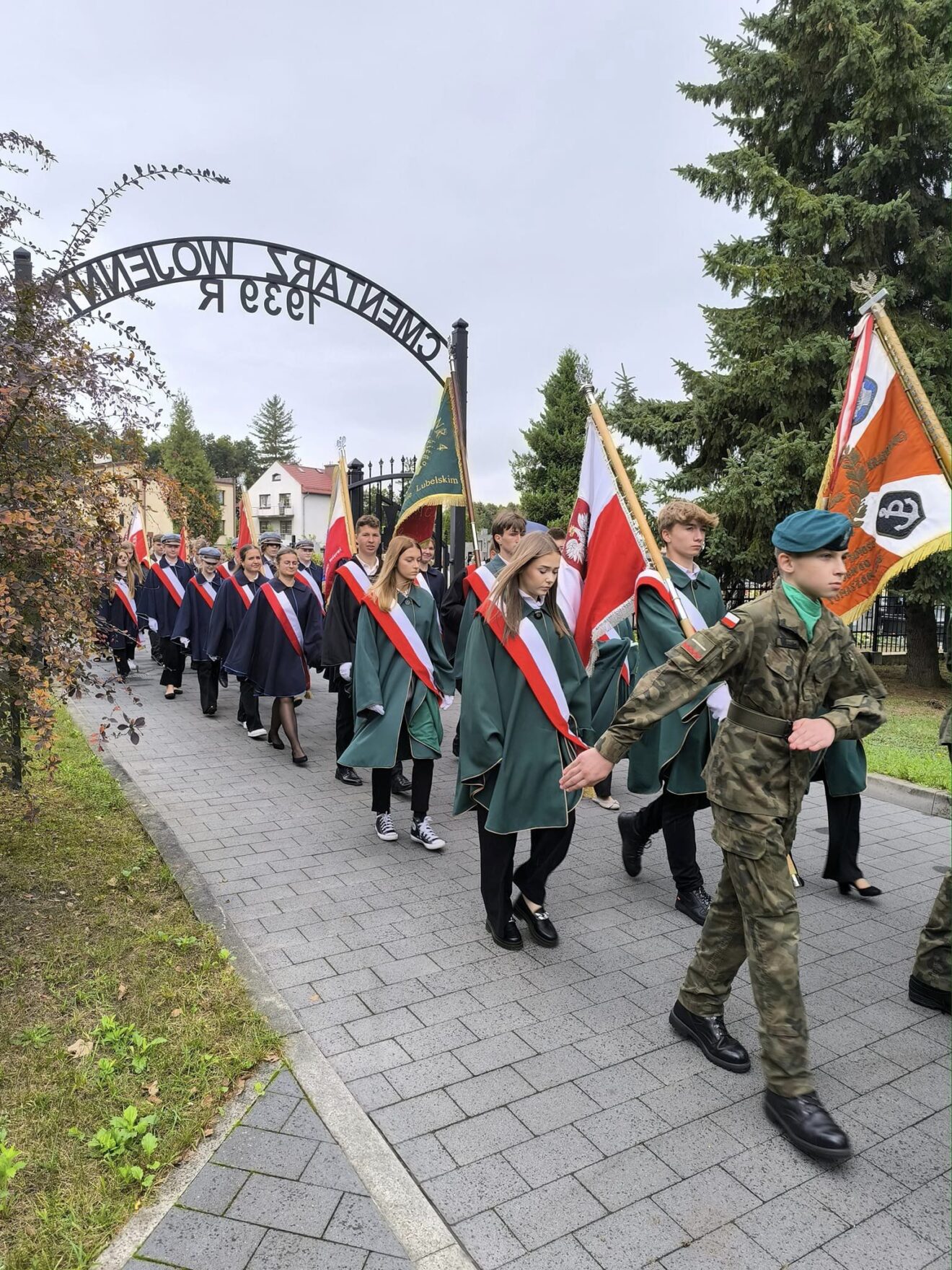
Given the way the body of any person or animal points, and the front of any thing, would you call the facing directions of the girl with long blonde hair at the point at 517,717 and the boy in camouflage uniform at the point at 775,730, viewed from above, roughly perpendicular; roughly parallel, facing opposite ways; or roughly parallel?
roughly parallel

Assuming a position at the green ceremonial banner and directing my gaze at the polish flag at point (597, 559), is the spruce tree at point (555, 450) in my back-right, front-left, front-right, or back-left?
back-left

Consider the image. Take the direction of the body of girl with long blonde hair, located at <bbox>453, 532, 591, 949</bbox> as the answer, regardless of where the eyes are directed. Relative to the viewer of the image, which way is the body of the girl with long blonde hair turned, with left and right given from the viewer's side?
facing the viewer and to the right of the viewer

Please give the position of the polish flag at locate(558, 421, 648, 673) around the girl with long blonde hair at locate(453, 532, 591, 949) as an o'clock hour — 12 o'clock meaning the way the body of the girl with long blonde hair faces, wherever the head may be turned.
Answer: The polish flag is roughly at 8 o'clock from the girl with long blonde hair.

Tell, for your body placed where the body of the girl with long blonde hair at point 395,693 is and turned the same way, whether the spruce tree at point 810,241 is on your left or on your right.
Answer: on your left

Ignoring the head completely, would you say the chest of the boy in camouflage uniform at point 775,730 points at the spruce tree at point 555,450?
no

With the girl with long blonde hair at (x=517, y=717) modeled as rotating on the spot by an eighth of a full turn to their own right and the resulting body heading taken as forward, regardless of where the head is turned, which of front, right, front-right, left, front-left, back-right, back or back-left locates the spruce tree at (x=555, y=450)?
back

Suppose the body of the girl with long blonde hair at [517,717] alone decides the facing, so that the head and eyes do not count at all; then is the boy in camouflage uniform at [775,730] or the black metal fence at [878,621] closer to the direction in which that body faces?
the boy in camouflage uniform

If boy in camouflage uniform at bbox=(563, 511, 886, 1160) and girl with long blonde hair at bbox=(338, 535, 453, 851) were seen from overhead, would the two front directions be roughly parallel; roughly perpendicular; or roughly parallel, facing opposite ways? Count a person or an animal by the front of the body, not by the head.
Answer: roughly parallel

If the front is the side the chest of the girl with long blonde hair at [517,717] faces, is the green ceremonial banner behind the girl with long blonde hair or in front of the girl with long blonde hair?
behind

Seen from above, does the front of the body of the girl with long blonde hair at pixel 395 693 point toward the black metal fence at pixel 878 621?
no

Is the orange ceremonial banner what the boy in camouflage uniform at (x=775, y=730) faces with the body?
no

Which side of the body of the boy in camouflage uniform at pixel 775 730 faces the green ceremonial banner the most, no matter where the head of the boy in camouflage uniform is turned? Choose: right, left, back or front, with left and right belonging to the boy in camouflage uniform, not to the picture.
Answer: back

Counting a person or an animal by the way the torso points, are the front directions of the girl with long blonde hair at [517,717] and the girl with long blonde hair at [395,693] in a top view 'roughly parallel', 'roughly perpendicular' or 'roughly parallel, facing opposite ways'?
roughly parallel
